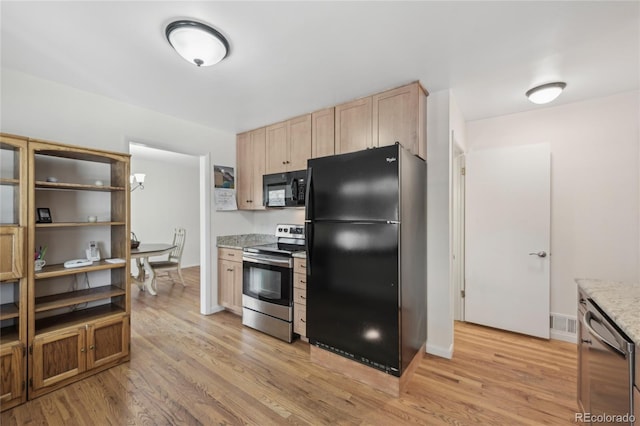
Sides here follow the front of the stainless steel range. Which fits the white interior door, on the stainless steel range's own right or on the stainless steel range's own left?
on the stainless steel range's own left

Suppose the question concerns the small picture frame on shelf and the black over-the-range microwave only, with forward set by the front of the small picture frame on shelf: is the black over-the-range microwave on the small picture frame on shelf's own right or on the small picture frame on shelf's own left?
on the small picture frame on shelf's own left

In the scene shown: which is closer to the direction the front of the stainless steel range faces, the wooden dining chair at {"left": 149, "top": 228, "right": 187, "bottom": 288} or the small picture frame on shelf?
the small picture frame on shelf

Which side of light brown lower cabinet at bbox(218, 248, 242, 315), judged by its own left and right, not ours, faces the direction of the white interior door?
left

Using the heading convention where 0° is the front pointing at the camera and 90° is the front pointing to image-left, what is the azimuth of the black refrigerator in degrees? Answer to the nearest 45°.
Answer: approximately 45°

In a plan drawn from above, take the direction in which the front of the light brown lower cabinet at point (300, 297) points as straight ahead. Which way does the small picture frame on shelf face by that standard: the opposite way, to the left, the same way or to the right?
to the left

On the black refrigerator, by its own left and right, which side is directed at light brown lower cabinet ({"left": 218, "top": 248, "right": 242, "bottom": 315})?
right
